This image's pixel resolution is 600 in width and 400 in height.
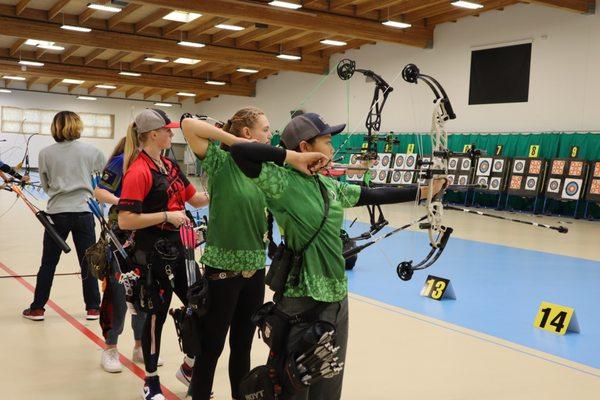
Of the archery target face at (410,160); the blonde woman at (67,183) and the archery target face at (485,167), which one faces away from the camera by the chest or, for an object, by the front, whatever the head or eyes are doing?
the blonde woman

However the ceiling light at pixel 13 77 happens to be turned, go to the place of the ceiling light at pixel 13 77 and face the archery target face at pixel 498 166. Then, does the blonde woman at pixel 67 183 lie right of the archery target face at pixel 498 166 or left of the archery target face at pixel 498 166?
right

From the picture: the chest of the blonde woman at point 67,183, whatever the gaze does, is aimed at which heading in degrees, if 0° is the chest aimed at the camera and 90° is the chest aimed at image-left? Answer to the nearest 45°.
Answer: approximately 180°

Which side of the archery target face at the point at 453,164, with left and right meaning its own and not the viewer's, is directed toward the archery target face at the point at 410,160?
right

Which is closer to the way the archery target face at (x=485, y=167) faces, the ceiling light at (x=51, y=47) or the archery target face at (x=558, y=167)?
the ceiling light

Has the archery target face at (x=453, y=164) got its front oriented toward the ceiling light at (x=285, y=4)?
yes

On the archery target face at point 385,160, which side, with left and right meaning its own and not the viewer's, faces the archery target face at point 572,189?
left

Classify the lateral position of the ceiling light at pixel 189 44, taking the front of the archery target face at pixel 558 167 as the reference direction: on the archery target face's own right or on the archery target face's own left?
on the archery target face's own right

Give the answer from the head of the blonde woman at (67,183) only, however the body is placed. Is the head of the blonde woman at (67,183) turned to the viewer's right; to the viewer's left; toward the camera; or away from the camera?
away from the camera

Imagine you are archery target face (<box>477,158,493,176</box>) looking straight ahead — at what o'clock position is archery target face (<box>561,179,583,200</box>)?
archery target face (<box>561,179,583,200</box>) is roughly at 9 o'clock from archery target face (<box>477,158,493,176</box>).

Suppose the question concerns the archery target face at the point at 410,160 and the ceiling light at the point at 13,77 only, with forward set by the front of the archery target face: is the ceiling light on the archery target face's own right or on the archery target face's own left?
on the archery target face's own right

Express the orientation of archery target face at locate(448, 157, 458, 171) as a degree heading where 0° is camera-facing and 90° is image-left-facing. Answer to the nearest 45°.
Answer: approximately 45°

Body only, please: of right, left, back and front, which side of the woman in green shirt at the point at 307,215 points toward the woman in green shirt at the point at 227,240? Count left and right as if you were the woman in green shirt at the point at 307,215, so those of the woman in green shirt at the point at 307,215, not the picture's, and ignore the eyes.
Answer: back
